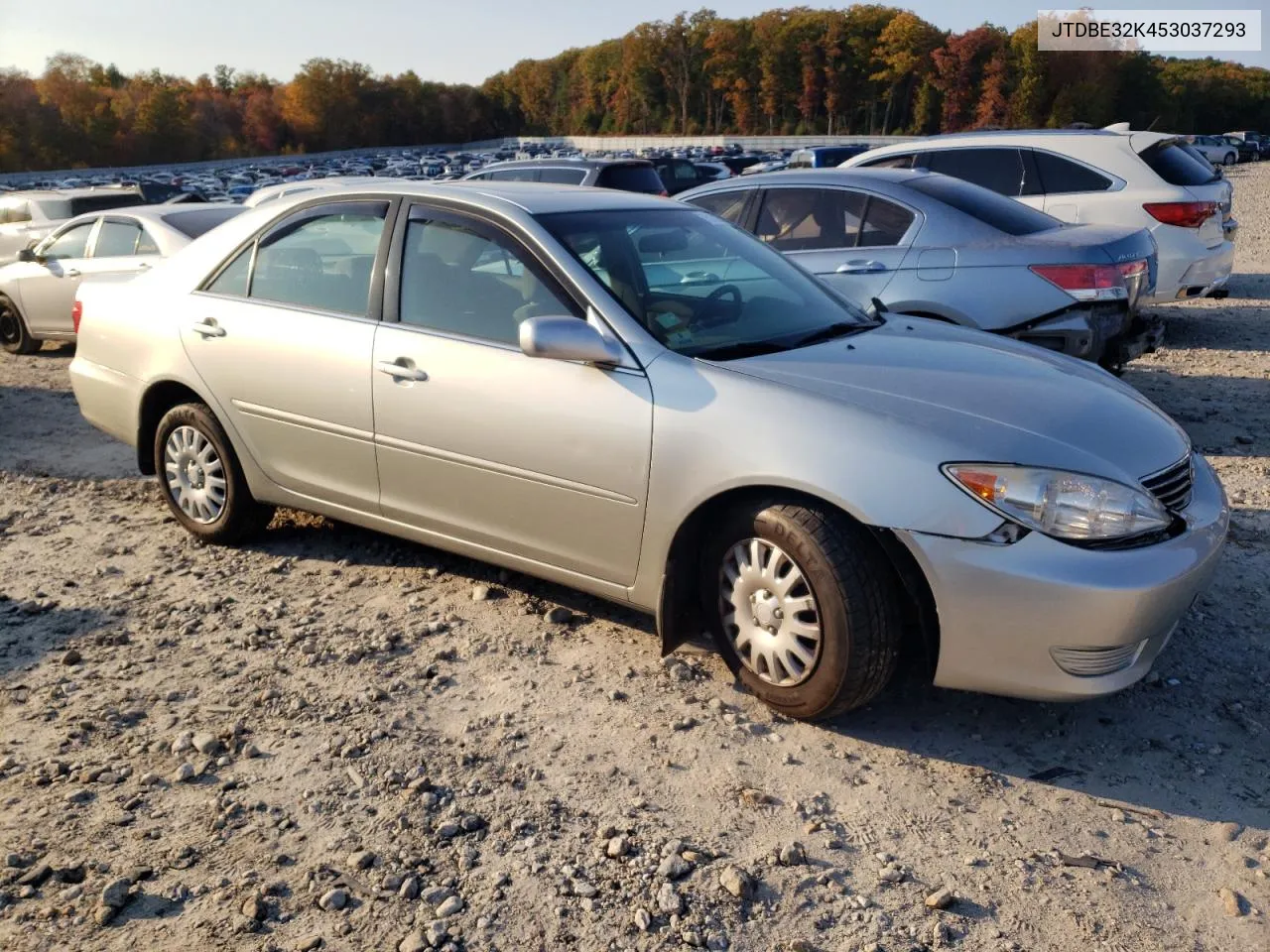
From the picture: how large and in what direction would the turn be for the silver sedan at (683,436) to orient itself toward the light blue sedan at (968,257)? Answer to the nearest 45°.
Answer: approximately 90° to its left

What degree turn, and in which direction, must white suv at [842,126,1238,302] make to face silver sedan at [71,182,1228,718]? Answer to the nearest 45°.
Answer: approximately 135° to its left

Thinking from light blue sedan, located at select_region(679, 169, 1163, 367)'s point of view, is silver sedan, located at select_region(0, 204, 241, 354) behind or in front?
in front

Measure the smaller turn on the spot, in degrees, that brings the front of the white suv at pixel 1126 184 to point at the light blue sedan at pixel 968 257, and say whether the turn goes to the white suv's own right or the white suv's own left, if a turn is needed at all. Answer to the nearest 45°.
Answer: approximately 135° to the white suv's own left

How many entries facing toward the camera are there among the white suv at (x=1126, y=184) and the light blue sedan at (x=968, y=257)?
0

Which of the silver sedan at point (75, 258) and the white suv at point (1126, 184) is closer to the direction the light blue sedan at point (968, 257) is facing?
the silver sedan

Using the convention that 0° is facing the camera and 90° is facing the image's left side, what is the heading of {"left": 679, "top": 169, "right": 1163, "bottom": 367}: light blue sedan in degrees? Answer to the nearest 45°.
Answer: approximately 135°

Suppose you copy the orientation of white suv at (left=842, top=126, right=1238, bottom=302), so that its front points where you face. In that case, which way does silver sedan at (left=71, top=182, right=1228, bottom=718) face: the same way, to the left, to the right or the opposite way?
the opposite way

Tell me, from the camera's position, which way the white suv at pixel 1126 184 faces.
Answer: facing away from the viewer and to the left of the viewer

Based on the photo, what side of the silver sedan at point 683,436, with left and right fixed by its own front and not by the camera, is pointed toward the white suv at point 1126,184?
left

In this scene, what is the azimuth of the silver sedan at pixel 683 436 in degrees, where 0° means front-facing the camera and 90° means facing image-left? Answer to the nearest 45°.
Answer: approximately 315°
